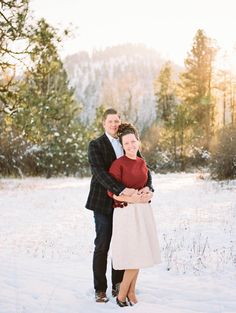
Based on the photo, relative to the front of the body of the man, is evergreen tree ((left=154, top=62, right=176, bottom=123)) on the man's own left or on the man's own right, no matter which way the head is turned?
on the man's own left

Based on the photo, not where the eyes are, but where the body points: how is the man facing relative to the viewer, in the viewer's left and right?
facing the viewer and to the right of the viewer

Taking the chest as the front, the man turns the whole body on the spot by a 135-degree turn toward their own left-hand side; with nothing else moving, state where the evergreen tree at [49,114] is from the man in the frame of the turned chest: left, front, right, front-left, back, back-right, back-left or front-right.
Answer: front

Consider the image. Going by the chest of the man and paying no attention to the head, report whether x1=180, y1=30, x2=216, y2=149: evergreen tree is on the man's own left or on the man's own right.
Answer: on the man's own left
